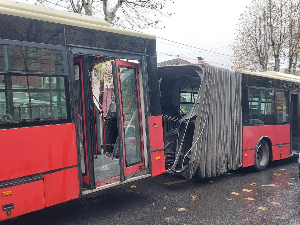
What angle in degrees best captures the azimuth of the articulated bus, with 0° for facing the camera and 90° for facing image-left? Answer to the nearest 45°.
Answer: approximately 225°
